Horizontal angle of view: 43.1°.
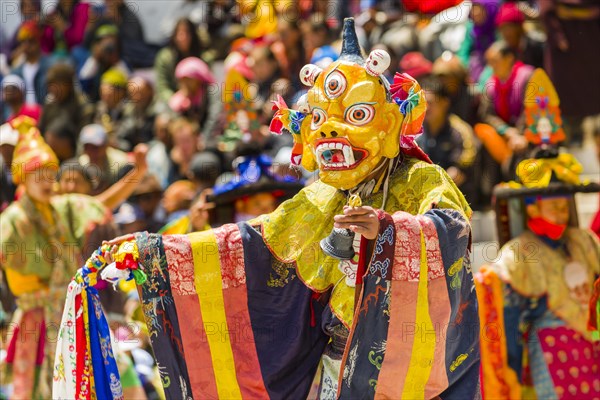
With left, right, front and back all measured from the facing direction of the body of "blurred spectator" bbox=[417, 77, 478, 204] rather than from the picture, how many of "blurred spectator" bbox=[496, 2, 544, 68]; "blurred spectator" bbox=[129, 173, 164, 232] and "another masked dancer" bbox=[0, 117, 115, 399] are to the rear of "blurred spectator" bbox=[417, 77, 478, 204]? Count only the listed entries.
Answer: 1

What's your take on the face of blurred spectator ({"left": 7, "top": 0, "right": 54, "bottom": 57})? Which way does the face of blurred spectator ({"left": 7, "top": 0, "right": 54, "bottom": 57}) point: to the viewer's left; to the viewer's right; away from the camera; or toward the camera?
toward the camera

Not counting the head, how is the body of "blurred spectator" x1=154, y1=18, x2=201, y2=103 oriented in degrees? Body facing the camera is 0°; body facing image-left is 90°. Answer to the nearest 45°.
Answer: approximately 0°

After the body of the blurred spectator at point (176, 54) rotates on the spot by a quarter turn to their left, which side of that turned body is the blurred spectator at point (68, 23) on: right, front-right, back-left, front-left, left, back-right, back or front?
back-left

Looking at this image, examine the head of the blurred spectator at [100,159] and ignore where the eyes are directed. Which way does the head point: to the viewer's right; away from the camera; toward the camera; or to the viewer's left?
toward the camera

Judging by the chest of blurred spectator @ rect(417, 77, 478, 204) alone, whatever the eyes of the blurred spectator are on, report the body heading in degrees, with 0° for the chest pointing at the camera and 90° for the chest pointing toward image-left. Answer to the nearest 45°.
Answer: approximately 45°

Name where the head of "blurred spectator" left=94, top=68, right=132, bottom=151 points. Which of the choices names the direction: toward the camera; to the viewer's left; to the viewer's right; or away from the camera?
toward the camera

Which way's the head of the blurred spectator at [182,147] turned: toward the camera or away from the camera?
toward the camera

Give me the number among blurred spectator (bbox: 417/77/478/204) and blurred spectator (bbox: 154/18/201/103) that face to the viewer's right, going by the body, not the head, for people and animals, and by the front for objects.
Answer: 0

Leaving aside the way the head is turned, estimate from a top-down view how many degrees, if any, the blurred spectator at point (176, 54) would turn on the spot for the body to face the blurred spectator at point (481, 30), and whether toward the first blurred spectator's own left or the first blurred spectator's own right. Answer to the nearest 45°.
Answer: approximately 45° to the first blurred spectator's own left
